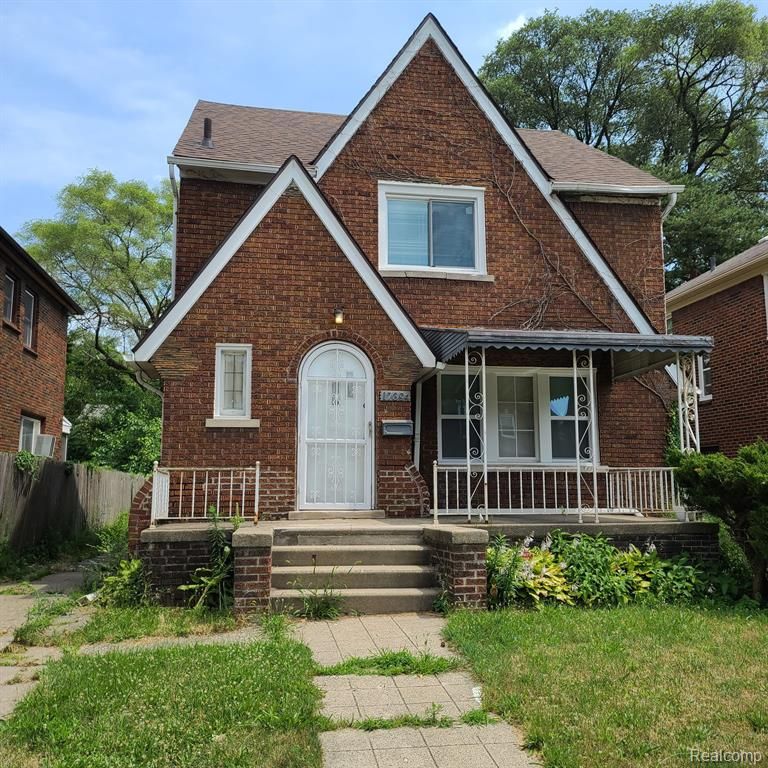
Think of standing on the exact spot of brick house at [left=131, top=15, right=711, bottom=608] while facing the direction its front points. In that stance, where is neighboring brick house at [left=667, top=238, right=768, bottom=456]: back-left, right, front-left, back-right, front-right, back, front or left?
back-left

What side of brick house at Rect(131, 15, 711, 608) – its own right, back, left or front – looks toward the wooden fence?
right

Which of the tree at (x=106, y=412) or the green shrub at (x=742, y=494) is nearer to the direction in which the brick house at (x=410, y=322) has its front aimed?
the green shrub

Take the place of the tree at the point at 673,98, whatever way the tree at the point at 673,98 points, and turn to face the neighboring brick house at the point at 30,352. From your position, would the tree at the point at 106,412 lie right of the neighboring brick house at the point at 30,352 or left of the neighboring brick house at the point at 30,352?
right

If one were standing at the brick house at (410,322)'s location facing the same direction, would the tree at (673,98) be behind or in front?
behind

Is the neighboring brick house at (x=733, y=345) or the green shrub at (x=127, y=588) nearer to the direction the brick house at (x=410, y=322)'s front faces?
the green shrub

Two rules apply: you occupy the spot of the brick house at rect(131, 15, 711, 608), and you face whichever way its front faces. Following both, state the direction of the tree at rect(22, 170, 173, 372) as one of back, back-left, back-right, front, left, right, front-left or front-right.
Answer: back-right

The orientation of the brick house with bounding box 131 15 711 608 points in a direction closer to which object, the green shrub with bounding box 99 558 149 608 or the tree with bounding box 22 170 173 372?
the green shrub

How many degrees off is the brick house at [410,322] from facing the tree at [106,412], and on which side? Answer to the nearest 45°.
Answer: approximately 135° to its right

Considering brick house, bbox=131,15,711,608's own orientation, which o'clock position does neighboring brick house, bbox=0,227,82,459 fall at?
The neighboring brick house is roughly at 4 o'clock from the brick house.

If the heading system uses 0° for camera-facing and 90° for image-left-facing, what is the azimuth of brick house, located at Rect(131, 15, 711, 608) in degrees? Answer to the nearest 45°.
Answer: approximately 0°

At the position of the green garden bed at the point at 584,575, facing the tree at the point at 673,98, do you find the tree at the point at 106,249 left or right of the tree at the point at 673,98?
left
